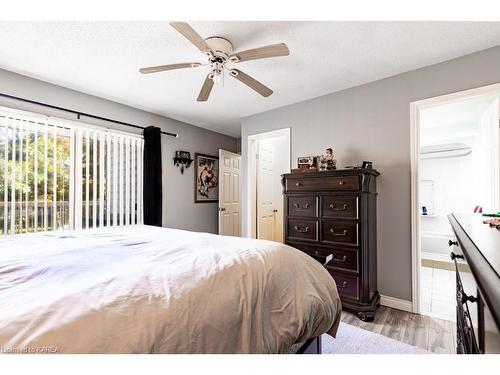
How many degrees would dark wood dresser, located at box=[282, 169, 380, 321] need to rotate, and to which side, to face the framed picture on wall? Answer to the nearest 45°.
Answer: approximately 90° to its right

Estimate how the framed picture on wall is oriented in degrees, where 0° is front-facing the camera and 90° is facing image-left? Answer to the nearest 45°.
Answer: approximately 315°

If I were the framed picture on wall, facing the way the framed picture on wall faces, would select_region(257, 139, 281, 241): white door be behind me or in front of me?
in front

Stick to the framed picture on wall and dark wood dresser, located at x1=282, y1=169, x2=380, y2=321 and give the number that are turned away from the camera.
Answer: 0

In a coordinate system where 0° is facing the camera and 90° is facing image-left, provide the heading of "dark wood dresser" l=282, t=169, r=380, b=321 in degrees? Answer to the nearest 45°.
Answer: approximately 45°

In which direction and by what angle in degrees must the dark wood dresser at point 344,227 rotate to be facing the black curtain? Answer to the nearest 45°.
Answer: approximately 45° to its right

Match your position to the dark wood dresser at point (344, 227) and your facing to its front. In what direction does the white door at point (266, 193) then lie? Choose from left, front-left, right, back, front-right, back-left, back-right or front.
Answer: right

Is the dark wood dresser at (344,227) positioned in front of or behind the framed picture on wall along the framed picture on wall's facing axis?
in front

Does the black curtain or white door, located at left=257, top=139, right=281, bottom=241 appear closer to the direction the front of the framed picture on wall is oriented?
the white door

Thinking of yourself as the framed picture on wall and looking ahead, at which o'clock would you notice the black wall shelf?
The black wall shelf is roughly at 3 o'clock from the framed picture on wall.

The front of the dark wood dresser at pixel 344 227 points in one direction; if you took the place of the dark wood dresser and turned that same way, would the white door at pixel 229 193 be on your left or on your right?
on your right

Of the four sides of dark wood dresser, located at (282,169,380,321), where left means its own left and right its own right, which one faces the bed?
front
